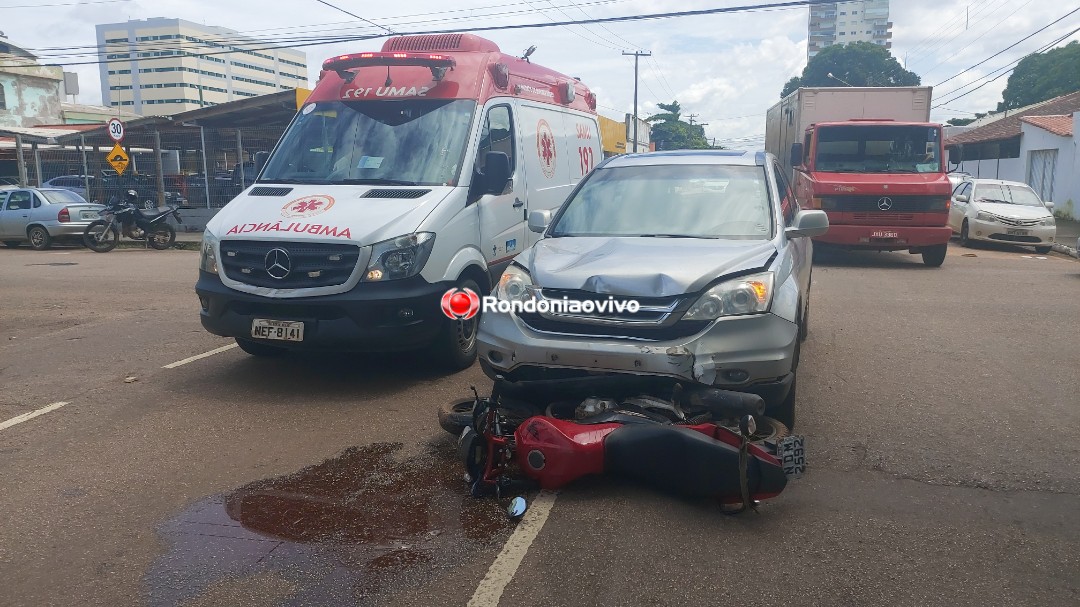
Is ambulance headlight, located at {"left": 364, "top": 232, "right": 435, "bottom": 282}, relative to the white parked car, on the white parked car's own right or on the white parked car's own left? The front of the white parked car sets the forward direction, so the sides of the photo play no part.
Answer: on the white parked car's own right

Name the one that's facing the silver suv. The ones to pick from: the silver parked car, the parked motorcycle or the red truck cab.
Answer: the red truck cab

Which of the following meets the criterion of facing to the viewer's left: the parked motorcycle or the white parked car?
the parked motorcycle

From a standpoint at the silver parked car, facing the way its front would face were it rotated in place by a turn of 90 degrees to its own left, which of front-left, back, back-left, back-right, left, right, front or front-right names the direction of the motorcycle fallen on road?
front-left

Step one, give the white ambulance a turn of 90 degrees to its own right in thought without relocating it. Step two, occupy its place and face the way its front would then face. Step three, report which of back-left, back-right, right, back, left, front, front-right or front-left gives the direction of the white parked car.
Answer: right

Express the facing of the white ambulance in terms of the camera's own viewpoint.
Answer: facing the viewer and to the left of the viewer

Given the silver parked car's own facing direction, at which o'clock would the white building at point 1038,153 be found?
The white building is roughly at 5 o'clock from the silver parked car.

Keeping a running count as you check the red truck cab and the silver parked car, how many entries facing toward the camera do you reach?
1

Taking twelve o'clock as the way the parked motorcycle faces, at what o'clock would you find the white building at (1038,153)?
The white building is roughly at 6 o'clock from the parked motorcycle.

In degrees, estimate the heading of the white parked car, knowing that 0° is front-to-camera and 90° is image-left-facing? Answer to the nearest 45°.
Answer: approximately 315°

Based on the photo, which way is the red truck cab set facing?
toward the camera

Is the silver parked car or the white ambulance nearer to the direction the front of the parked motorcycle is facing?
the silver parked car

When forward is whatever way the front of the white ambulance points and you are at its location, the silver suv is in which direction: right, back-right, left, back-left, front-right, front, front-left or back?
left

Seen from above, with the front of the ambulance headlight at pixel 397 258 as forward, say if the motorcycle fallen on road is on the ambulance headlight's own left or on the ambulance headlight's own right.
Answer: on the ambulance headlight's own left

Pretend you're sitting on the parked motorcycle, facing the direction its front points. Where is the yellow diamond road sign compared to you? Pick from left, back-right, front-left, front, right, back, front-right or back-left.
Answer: right

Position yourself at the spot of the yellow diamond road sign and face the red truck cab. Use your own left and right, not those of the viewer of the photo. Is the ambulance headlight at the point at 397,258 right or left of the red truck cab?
right
